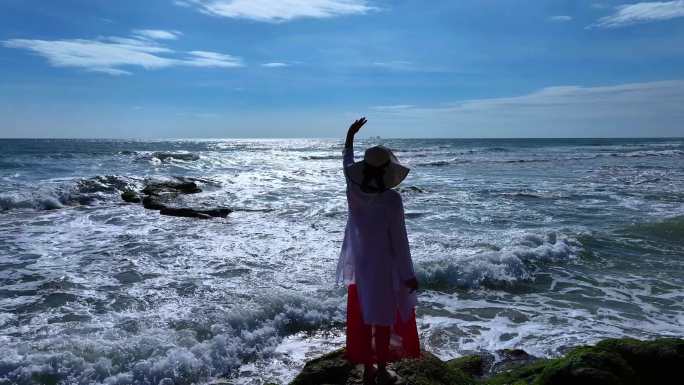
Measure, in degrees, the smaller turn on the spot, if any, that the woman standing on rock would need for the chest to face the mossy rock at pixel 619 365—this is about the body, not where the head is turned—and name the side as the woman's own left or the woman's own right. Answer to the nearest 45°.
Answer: approximately 90° to the woman's own right

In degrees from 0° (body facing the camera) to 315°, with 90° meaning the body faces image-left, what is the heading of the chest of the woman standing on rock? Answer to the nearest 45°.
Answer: approximately 180°

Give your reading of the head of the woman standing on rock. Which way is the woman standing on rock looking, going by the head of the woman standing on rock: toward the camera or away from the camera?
away from the camera

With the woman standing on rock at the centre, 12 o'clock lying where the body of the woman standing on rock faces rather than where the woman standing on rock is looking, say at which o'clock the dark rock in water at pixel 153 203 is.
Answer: The dark rock in water is roughly at 11 o'clock from the woman standing on rock.

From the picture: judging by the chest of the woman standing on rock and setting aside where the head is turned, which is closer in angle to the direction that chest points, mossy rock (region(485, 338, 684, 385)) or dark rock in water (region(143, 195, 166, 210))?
the dark rock in water

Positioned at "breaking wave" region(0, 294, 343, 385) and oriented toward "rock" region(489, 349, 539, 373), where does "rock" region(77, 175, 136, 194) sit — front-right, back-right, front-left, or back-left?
back-left

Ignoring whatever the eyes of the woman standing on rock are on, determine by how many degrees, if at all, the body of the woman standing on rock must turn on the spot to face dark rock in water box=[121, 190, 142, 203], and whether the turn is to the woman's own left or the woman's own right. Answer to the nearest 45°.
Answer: approximately 45° to the woman's own left

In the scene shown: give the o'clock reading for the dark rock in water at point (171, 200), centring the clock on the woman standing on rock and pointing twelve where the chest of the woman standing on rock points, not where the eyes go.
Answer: The dark rock in water is roughly at 11 o'clock from the woman standing on rock.
